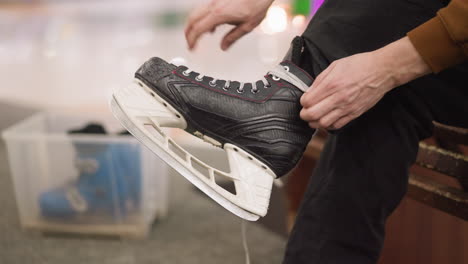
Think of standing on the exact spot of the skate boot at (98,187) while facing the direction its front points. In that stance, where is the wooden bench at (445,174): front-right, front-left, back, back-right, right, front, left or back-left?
back-left

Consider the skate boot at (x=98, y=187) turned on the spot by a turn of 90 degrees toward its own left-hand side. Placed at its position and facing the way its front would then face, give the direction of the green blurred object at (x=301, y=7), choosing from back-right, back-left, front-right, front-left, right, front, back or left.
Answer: back-left

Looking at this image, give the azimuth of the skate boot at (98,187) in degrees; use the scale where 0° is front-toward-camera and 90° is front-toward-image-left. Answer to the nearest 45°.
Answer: approximately 90°

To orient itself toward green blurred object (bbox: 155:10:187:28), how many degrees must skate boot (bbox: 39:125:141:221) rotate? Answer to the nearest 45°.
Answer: approximately 90° to its right
